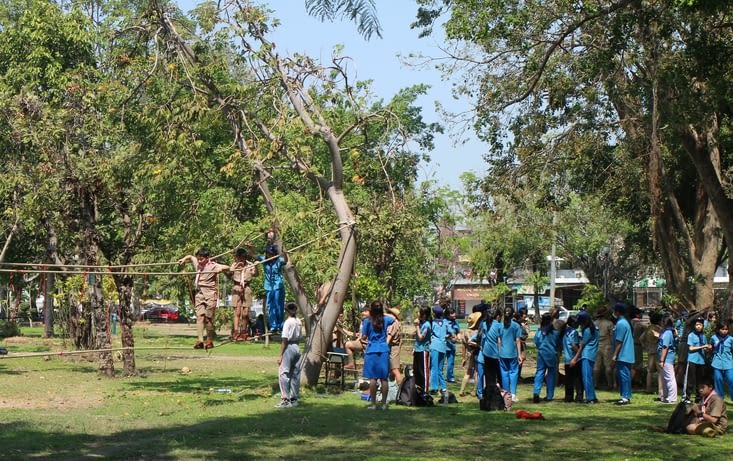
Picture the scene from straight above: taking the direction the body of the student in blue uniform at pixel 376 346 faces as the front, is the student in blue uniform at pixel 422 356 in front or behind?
in front

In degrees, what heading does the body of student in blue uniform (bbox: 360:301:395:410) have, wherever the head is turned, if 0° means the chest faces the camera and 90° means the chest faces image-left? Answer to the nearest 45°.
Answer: approximately 180°

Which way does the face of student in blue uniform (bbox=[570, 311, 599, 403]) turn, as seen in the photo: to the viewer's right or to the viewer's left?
to the viewer's left

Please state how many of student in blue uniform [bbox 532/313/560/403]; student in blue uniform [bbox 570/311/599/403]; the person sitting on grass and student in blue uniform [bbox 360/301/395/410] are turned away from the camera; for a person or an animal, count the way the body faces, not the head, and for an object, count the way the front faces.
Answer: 2

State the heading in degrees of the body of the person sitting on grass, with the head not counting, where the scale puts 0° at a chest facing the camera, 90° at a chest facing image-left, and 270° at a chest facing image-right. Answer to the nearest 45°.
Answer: approximately 45°

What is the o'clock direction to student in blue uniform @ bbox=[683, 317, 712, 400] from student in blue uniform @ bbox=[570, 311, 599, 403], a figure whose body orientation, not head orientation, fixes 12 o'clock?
student in blue uniform @ bbox=[683, 317, 712, 400] is roughly at 6 o'clock from student in blue uniform @ bbox=[570, 311, 599, 403].

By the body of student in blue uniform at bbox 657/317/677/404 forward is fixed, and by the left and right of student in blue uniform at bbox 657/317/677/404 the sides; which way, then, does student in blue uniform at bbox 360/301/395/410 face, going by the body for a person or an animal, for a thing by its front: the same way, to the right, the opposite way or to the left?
to the right

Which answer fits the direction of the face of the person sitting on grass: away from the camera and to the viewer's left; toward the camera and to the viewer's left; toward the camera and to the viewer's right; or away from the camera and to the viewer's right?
toward the camera and to the viewer's left

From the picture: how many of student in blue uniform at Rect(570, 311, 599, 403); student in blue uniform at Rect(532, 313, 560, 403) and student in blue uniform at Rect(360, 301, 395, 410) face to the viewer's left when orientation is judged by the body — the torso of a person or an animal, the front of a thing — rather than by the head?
1

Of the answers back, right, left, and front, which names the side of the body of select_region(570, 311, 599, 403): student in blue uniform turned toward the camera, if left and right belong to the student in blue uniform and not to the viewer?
left
